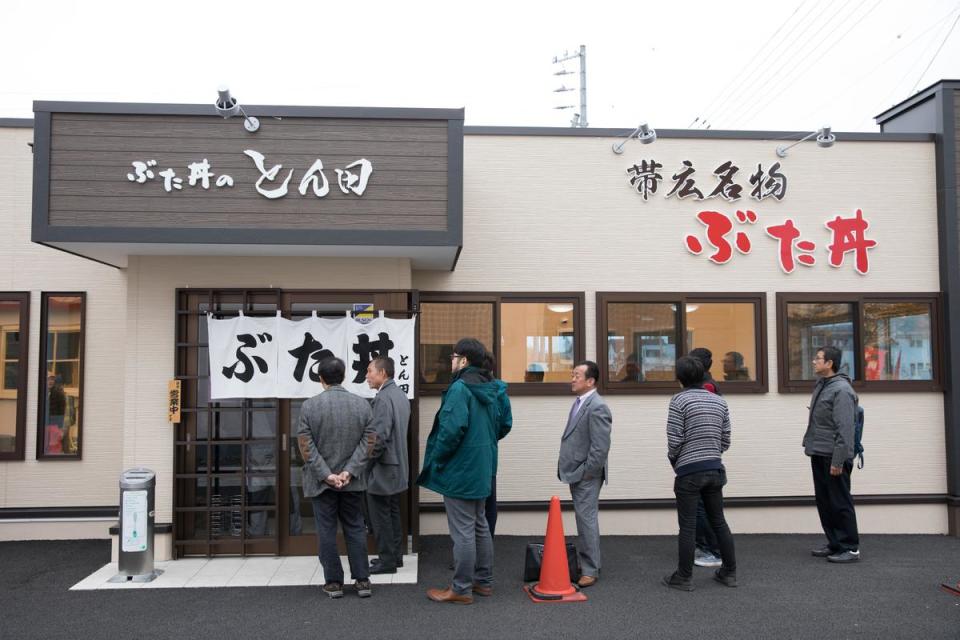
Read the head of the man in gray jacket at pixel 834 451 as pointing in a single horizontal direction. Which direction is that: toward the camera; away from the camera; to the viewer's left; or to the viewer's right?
to the viewer's left

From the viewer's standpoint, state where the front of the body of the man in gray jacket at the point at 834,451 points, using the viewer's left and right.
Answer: facing to the left of the viewer

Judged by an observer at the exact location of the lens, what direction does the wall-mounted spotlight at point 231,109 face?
facing away from the viewer

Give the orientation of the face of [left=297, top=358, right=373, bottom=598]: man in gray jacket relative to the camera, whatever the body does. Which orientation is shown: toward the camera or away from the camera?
away from the camera

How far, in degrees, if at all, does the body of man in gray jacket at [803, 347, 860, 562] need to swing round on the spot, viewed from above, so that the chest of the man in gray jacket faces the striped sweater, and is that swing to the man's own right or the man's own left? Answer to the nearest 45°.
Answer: approximately 45° to the man's own left

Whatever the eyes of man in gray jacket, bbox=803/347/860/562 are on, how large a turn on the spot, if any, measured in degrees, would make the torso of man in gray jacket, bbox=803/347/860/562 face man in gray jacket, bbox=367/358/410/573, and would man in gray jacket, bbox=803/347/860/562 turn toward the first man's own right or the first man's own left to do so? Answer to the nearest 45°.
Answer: approximately 45° to the first man's own left

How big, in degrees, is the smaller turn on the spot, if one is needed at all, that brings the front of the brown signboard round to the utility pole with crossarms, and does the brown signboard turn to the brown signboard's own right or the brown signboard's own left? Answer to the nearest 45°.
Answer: approximately 135° to the brown signboard's own left

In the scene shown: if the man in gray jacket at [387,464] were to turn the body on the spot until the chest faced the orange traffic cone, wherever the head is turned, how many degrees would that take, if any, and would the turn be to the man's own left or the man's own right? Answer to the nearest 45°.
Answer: approximately 135° to the man's own left

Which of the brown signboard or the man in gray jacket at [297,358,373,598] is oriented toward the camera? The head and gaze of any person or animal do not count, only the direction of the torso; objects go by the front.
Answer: the brown signboard

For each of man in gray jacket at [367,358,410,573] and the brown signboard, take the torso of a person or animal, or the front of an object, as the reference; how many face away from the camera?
0

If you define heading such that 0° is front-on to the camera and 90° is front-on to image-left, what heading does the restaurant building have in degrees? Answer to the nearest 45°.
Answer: approximately 0°

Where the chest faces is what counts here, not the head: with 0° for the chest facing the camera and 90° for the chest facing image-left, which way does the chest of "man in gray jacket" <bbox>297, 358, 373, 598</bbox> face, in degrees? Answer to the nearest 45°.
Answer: approximately 180°

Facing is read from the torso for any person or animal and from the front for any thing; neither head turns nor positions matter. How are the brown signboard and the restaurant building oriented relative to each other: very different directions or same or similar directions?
same or similar directions

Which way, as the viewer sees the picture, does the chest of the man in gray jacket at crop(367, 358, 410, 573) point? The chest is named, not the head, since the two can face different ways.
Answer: to the viewer's left

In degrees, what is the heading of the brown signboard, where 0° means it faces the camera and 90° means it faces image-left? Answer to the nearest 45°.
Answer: approximately 0°
